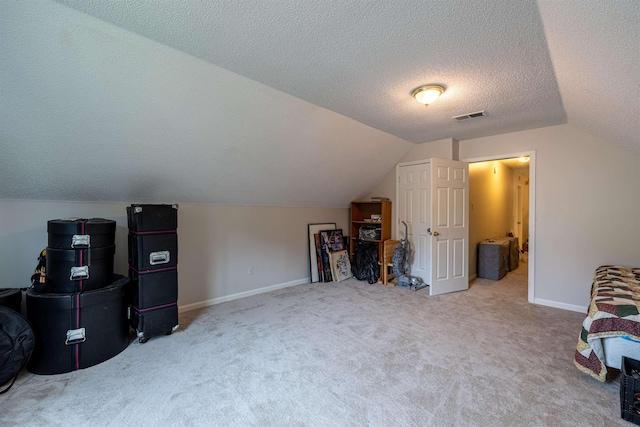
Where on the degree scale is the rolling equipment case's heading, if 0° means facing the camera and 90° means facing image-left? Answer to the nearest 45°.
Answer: approximately 315°

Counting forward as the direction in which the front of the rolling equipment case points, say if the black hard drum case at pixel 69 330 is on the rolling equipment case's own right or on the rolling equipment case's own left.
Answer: on the rolling equipment case's own right

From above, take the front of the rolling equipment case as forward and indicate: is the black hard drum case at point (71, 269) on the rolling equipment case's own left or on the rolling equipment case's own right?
on the rolling equipment case's own right

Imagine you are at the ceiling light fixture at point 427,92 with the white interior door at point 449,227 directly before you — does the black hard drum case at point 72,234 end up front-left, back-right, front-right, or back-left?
back-left

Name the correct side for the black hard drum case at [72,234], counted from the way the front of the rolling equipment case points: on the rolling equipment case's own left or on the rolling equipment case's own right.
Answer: on the rolling equipment case's own right
